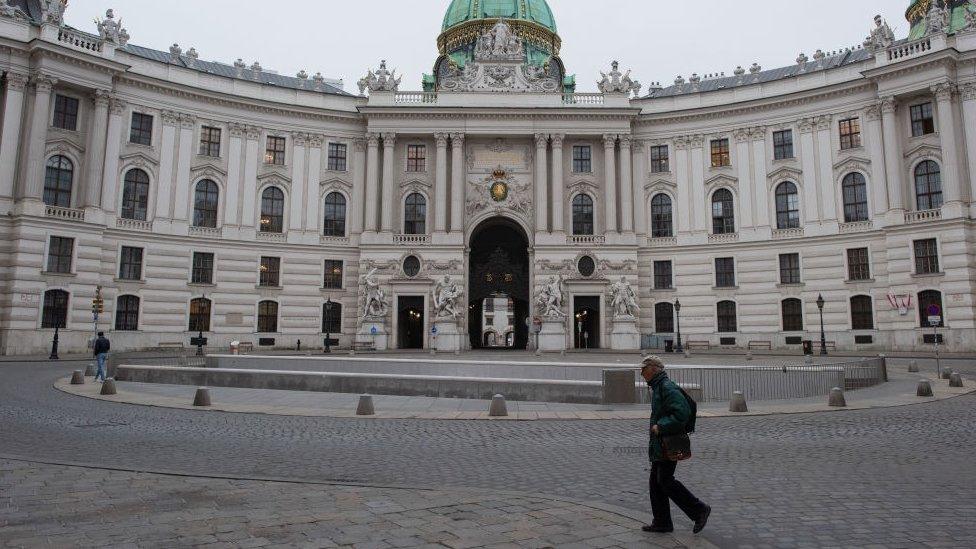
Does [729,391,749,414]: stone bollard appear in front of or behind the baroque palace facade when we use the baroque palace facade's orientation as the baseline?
in front

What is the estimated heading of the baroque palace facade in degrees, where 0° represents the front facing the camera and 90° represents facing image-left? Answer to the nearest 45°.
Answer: approximately 0°

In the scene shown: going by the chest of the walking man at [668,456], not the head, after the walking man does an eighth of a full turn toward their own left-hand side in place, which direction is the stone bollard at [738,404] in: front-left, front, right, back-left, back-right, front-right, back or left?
back-right

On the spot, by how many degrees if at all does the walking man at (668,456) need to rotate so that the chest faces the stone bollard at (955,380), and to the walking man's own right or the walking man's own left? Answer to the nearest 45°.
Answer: approximately 135° to the walking man's own right

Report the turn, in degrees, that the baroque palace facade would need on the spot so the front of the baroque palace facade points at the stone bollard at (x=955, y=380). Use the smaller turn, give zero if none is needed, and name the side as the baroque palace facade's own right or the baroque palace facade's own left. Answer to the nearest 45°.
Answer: approximately 45° to the baroque palace facade's own left

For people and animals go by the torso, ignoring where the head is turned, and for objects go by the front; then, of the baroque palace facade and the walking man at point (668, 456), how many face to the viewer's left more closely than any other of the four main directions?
1

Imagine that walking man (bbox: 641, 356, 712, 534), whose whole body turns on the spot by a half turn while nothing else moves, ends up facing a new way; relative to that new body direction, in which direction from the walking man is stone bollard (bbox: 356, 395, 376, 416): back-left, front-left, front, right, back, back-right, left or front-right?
back-left

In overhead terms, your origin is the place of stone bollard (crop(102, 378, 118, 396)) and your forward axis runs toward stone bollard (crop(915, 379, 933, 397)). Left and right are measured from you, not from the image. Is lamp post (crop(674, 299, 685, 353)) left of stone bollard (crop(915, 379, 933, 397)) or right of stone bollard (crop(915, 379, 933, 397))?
left

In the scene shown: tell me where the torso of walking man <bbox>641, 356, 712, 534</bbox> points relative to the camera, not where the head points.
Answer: to the viewer's left

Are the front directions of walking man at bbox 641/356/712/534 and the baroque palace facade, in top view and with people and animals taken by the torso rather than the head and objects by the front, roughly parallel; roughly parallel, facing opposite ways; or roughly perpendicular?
roughly perpendicular

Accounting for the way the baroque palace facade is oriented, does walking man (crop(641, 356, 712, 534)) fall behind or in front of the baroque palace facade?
in front

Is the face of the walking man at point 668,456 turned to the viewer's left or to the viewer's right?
to the viewer's left
